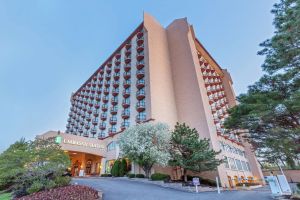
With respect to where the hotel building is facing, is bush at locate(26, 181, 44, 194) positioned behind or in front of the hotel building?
in front

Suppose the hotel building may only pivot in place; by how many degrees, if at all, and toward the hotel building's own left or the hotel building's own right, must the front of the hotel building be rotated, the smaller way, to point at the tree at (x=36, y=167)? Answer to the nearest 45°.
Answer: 0° — it already faces it

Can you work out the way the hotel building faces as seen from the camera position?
facing the viewer and to the left of the viewer
